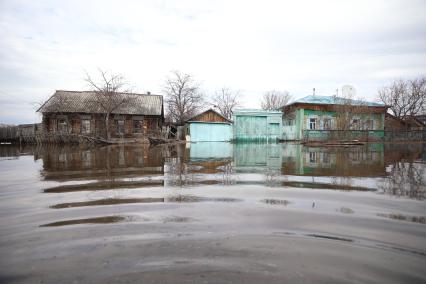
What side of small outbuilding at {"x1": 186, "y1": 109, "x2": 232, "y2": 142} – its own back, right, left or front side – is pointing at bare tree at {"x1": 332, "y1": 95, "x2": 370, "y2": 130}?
left

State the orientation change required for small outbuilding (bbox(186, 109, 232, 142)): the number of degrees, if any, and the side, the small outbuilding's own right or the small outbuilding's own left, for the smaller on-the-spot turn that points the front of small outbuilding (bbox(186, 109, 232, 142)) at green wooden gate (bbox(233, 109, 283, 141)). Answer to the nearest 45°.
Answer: approximately 90° to the small outbuilding's own left

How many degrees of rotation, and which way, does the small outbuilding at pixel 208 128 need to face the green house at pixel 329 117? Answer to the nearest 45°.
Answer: approximately 90° to its left

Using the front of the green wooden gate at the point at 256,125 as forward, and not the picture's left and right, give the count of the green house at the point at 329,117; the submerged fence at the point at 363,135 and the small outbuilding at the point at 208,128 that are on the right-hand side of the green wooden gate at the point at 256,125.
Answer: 1

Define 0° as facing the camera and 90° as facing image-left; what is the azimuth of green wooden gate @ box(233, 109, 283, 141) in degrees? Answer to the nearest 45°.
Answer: approximately 0°

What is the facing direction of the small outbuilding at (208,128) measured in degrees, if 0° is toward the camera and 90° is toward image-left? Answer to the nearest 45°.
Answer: approximately 0°

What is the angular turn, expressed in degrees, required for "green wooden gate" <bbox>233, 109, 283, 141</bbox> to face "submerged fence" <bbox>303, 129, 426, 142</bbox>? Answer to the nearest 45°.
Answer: approximately 90° to its left

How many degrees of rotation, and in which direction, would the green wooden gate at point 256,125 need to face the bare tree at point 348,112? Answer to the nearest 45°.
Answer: approximately 90° to its left

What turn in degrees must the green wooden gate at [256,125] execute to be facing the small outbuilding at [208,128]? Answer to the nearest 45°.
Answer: approximately 90° to its right

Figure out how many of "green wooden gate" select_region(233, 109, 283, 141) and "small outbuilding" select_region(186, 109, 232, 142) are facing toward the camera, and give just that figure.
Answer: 2
